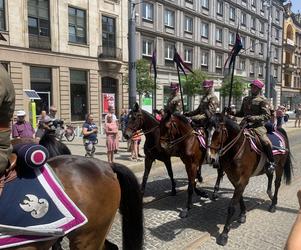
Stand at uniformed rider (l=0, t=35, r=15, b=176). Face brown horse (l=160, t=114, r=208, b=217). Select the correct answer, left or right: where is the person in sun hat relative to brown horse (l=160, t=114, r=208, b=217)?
left

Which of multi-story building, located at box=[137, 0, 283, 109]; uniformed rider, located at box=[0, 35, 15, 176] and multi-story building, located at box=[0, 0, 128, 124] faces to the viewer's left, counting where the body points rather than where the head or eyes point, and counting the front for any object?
the uniformed rider

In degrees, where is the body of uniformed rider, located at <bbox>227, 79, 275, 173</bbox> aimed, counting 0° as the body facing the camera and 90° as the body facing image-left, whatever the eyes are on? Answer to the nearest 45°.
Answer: approximately 45°

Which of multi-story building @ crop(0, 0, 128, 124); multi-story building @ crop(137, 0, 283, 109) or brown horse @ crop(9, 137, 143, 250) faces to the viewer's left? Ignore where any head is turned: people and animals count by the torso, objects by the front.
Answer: the brown horse

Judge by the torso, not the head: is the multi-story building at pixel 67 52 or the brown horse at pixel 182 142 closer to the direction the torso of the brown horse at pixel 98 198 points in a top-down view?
the multi-story building

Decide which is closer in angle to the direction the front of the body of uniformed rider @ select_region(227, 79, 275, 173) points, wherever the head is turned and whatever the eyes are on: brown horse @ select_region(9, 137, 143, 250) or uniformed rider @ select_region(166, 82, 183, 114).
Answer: the brown horse

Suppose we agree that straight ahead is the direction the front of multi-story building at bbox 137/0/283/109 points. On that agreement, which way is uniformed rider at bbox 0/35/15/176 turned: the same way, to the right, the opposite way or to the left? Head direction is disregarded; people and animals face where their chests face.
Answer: to the right

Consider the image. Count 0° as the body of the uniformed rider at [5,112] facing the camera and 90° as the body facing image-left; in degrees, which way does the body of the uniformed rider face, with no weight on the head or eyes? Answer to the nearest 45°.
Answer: approximately 90°

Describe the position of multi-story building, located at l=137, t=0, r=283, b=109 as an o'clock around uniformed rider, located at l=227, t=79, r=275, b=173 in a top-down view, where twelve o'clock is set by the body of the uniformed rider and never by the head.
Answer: The multi-story building is roughly at 4 o'clock from the uniformed rider.

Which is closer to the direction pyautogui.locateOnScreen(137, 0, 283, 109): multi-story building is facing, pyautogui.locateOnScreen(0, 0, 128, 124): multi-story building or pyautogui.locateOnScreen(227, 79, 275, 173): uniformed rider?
the uniformed rider

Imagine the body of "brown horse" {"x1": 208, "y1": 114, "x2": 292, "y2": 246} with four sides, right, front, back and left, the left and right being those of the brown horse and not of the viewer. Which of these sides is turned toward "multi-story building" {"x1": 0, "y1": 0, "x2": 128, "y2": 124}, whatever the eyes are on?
right
